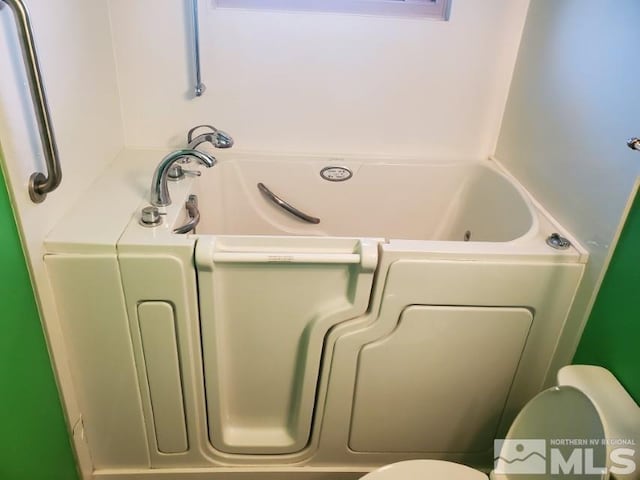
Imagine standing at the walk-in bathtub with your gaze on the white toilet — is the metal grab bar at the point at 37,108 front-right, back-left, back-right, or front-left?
back-right

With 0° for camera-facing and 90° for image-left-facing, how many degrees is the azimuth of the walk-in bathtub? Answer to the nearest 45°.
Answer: approximately 0°

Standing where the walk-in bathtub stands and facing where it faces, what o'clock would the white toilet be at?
The white toilet is roughly at 10 o'clock from the walk-in bathtub.

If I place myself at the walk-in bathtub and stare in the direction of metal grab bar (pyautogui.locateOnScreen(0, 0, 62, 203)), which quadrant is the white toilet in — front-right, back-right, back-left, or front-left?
back-left
